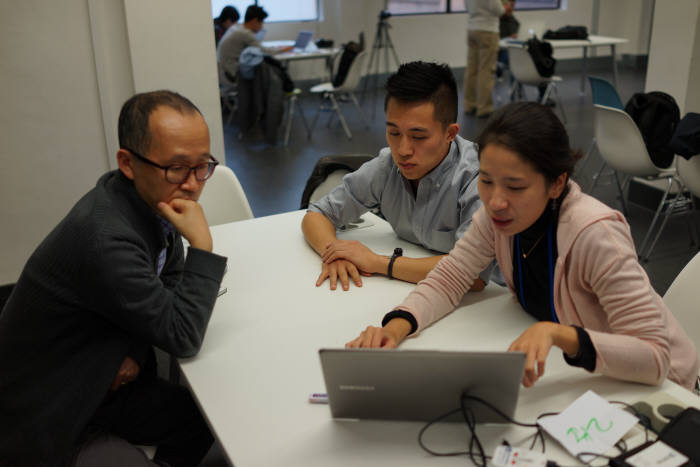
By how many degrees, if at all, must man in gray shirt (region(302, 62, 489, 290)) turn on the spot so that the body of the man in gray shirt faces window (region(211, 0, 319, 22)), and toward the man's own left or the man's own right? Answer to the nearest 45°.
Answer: approximately 135° to the man's own right

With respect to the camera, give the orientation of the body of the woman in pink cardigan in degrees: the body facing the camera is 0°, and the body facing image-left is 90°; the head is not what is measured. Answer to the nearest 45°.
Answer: approximately 45°

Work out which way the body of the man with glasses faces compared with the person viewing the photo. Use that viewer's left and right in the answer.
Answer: facing to the right of the viewer

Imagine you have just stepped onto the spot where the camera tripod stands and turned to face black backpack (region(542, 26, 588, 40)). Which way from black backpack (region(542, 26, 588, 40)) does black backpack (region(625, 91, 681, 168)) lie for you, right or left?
right

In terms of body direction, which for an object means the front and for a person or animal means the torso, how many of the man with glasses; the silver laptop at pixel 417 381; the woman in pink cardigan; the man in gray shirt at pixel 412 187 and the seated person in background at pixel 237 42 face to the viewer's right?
2

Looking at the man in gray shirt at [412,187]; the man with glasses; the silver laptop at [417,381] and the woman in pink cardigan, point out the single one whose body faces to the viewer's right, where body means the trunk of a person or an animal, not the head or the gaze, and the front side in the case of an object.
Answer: the man with glasses

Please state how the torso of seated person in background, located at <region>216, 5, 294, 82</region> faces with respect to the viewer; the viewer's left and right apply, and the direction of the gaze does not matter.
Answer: facing to the right of the viewer

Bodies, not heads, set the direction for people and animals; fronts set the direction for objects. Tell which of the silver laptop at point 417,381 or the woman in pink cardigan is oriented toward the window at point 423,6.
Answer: the silver laptop

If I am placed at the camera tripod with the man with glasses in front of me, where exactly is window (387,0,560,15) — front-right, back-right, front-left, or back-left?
back-left
